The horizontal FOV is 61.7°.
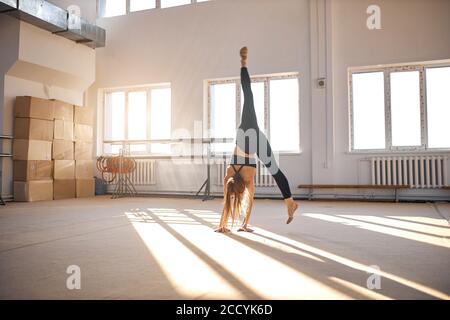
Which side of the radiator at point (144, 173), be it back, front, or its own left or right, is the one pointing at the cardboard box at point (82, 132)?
right

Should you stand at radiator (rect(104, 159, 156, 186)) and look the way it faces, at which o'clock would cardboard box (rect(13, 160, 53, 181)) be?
The cardboard box is roughly at 2 o'clock from the radiator.

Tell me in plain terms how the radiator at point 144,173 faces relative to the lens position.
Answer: facing the viewer

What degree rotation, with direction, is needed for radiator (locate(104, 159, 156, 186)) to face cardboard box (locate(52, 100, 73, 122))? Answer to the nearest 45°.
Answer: approximately 90° to its right

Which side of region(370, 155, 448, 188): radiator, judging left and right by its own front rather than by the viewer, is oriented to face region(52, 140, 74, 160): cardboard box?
right

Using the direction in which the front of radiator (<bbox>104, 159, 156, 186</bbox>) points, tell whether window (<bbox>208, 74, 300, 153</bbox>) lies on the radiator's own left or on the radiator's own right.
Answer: on the radiator's own left

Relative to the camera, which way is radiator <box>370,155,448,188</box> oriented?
toward the camera

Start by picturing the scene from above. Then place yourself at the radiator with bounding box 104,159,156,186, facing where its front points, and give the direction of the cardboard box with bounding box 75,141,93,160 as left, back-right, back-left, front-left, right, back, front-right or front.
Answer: right

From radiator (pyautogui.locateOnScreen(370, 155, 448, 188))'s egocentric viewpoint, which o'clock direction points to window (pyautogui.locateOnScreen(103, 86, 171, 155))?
The window is roughly at 3 o'clock from the radiator.

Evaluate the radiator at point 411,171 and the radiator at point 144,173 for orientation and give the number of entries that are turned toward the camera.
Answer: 2

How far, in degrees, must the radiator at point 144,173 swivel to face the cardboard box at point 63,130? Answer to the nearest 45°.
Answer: approximately 90° to its right

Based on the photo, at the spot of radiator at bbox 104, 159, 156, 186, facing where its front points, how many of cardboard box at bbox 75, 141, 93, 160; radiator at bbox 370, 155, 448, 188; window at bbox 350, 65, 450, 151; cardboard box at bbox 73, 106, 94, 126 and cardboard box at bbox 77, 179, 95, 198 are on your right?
3
